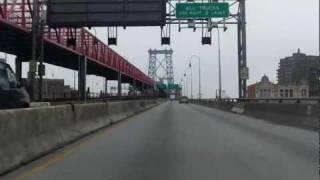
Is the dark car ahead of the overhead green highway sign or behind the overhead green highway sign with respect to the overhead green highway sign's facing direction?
ahead

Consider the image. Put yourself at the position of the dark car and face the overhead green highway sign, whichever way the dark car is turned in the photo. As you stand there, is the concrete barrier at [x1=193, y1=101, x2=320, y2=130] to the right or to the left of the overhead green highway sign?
right

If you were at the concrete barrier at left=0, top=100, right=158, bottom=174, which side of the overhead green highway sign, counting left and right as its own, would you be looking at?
front

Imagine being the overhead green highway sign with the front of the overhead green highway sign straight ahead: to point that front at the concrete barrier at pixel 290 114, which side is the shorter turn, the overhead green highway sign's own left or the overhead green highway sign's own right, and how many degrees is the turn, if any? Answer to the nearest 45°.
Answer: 0° — it already faces it

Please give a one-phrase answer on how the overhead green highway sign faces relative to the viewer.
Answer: facing the viewer
